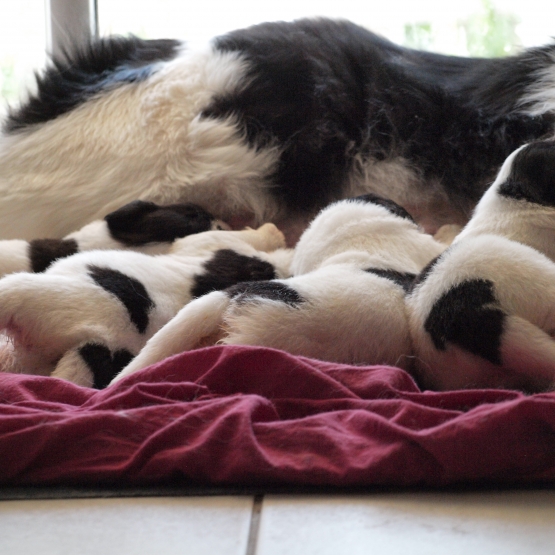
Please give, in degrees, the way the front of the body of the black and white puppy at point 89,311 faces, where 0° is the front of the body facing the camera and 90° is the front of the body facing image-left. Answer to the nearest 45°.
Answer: approximately 225°

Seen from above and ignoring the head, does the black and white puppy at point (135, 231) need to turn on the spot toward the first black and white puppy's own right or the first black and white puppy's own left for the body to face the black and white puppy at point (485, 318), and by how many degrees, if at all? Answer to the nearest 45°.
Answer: approximately 45° to the first black and white puppy's own right

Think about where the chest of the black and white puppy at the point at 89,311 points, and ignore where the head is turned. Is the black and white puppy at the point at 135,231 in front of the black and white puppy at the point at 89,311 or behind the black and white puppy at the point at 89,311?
in front

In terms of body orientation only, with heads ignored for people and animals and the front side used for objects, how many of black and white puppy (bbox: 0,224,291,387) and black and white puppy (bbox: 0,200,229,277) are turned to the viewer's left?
0

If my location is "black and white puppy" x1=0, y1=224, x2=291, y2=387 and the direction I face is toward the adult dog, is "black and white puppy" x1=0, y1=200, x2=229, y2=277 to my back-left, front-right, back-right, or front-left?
front-left

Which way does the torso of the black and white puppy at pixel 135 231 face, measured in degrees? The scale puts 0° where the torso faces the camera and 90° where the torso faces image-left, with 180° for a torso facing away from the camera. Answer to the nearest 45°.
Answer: approximately 270°

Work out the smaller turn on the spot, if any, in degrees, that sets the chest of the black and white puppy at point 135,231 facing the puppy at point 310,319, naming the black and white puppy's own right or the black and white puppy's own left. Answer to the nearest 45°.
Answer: approximately 90° to the black and white puppy's own right

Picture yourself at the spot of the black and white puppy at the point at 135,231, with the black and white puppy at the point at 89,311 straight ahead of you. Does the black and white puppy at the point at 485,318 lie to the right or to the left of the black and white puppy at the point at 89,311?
left

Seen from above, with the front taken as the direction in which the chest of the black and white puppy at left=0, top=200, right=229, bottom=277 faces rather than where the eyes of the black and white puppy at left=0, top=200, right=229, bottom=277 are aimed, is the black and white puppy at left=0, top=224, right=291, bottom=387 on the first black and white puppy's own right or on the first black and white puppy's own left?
on the first black and white puppy's own right
